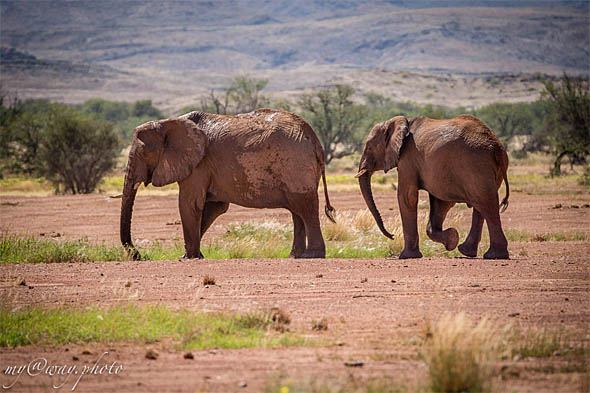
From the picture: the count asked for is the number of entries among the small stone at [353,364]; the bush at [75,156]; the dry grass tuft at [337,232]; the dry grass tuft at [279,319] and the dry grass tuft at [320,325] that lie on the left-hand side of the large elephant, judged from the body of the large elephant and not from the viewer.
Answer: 3

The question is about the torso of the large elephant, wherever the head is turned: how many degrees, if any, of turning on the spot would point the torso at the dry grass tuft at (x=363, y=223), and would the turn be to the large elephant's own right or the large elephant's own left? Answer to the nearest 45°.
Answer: approximately 135° to the large elephant's own right

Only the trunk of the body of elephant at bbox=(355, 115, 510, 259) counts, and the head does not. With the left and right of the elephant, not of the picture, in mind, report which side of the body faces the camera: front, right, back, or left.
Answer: left

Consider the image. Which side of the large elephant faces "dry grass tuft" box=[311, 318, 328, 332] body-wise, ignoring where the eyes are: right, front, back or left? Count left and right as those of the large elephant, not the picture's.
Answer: left

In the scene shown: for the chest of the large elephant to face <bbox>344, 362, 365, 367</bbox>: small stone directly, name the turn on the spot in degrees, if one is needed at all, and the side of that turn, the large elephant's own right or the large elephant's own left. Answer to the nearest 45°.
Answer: approximately 90° to the large elephant's own left

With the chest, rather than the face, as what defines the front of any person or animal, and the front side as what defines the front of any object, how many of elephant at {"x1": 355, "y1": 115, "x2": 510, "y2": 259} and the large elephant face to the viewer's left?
2

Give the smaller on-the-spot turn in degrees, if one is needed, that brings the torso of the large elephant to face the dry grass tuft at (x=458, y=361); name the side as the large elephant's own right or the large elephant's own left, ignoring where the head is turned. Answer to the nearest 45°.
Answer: approximately 90° to the large elephant's own left

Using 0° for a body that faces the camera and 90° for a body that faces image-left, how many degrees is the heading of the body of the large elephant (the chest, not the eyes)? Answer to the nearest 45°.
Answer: approximately 90°
